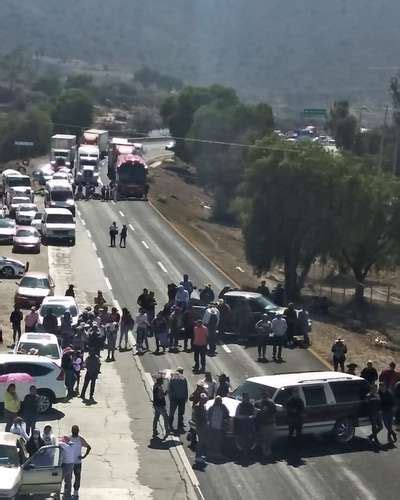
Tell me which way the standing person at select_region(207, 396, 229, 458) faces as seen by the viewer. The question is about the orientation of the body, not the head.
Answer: away from the camera

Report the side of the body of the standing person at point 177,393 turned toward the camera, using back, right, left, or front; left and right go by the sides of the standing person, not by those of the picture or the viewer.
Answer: back

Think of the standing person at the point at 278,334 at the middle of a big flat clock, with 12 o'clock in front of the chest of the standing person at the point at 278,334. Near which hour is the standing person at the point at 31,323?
the standing person at the point at 31,323 is roughly at 9 o'clock from the standing person at the point at 278,334.

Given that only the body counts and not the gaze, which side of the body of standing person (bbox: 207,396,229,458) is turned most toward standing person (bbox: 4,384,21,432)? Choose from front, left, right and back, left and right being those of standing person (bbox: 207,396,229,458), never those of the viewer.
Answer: left

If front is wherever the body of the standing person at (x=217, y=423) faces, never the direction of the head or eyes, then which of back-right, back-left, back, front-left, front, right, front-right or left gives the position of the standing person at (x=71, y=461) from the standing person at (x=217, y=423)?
back-left

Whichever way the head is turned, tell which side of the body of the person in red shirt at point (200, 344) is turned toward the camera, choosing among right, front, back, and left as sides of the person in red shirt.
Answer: back

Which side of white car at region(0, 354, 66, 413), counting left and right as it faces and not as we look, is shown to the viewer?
left
